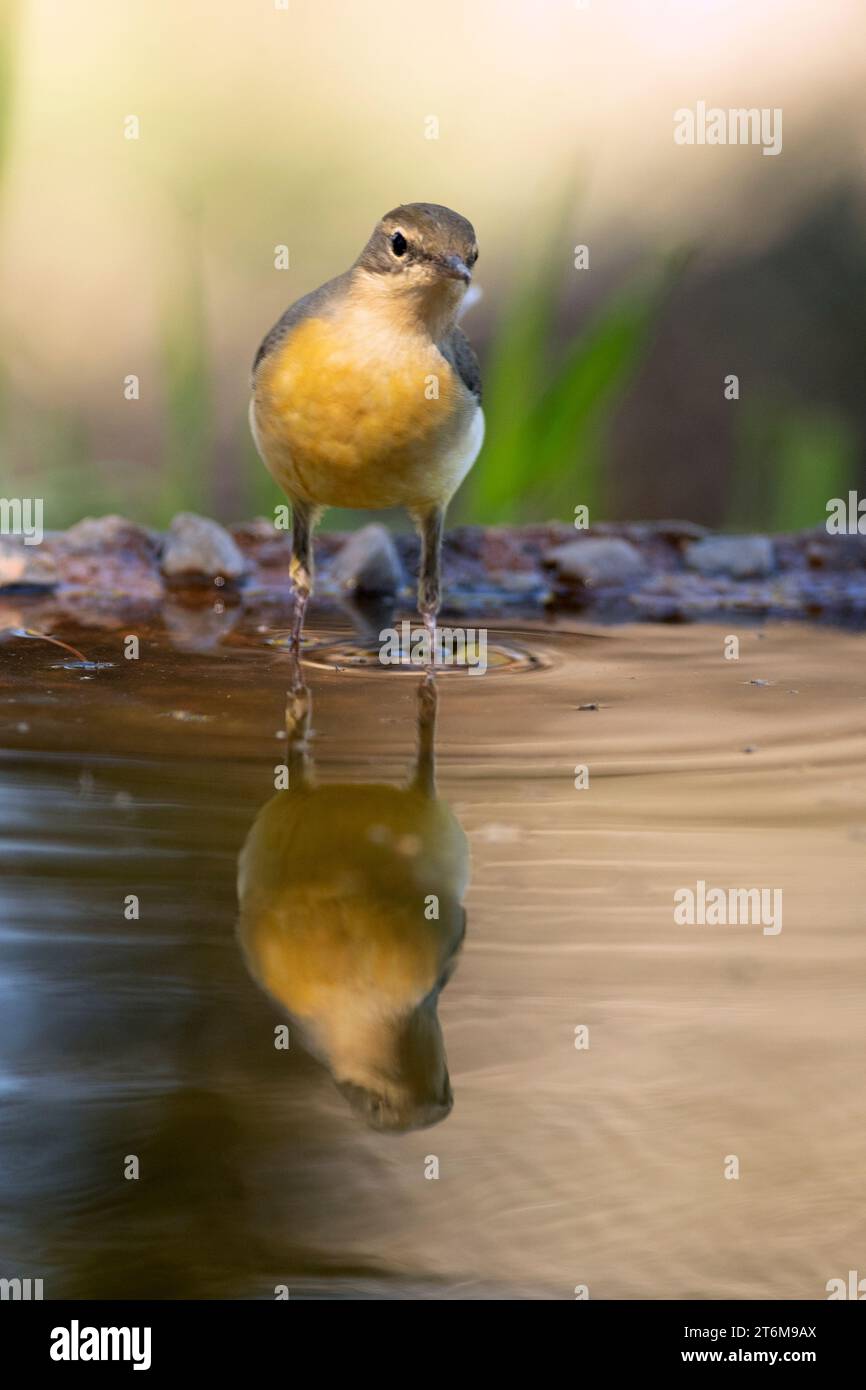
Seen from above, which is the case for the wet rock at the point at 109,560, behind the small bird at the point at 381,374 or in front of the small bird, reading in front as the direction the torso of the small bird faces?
behind

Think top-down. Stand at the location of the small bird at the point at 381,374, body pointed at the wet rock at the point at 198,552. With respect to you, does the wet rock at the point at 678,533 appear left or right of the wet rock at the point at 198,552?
right

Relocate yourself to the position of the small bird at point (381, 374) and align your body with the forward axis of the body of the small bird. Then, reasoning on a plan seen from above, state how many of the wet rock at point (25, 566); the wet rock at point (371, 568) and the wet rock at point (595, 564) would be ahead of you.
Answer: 0

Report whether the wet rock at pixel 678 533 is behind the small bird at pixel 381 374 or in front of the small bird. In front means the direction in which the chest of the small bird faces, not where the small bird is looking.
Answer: behind

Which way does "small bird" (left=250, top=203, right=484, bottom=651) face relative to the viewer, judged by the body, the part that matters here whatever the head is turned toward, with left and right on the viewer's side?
facing the viewer

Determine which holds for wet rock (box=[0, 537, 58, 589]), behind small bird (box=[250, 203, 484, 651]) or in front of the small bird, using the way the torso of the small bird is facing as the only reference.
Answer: behind

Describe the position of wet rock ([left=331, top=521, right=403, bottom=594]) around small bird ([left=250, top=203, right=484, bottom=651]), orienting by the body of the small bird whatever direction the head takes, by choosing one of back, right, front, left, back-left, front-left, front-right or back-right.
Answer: back

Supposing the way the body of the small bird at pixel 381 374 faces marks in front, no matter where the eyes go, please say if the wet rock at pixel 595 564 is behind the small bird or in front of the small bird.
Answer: behind

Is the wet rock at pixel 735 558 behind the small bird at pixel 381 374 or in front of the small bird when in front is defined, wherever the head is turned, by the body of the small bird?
behind
